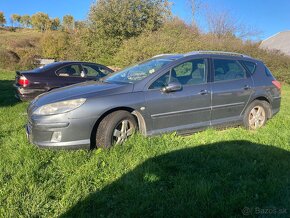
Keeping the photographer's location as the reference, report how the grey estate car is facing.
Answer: facing the viewer and to the left of the viewer

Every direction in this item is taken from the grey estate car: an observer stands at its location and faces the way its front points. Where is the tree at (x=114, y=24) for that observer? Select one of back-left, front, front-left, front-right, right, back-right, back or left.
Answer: back-right
